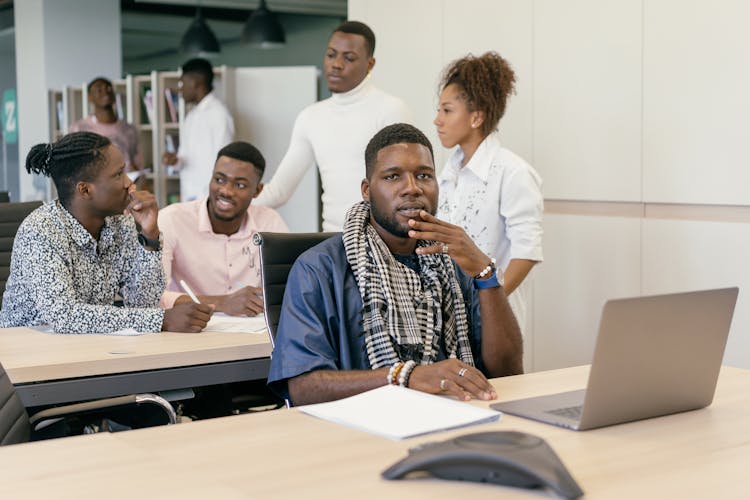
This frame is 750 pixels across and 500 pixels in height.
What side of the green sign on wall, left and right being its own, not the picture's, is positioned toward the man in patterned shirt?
front

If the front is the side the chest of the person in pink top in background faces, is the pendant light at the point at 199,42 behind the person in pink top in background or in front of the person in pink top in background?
behind

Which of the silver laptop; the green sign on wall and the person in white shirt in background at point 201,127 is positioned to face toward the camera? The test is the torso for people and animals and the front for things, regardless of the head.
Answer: the green sign on wall

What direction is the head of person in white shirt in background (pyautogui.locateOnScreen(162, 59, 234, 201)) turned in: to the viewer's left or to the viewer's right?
to the viewer's left

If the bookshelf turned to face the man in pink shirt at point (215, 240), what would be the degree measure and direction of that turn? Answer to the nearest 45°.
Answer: approximately 45° to its left

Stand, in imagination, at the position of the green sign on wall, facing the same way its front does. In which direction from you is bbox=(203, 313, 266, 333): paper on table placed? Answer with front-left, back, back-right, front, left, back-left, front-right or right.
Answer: front

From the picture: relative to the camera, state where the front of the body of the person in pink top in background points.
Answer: toward the camera

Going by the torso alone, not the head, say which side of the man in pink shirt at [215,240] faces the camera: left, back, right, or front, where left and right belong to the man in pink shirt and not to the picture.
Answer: front

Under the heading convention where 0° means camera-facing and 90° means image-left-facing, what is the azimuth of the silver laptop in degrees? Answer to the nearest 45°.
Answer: approximately 135°

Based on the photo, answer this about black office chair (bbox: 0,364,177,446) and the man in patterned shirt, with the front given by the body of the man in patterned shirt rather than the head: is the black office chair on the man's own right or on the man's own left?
on the man's own right

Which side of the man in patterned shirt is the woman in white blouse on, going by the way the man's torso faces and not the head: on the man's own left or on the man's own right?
on the man's own left

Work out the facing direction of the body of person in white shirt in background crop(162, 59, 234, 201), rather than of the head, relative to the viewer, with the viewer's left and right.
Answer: facing to the left of the viewer

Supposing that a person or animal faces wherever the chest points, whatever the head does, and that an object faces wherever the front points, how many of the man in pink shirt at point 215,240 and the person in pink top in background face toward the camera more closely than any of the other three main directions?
2

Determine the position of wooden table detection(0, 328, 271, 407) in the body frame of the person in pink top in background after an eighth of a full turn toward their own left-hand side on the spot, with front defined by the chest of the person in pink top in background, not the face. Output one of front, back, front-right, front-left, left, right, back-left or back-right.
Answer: front-right

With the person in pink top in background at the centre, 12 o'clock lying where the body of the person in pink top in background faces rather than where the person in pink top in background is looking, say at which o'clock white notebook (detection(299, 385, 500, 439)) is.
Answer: The white notebook is roughly at 12 o'clock from the person in pink top in background.

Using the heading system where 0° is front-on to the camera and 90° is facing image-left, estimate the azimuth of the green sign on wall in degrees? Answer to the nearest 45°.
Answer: approximately 0°
